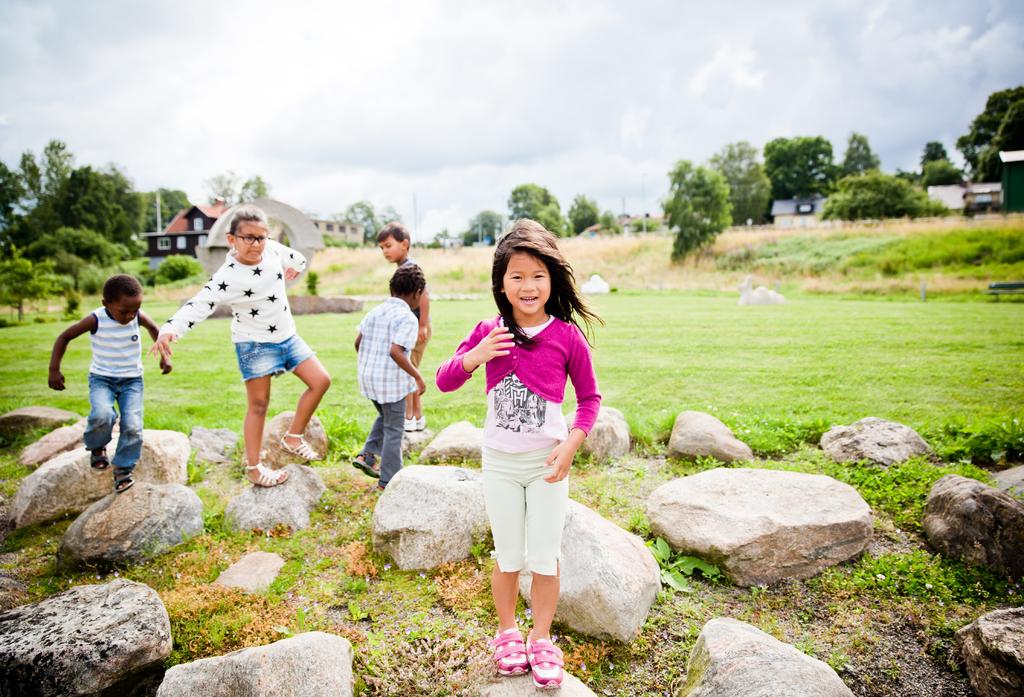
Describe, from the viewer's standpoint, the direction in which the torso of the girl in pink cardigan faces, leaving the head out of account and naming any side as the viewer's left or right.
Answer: facing the viewer

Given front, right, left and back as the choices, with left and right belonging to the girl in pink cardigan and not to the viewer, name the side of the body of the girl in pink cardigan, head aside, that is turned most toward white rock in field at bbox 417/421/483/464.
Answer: back

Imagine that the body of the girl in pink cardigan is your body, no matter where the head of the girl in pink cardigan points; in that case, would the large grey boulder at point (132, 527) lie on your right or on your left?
on your right

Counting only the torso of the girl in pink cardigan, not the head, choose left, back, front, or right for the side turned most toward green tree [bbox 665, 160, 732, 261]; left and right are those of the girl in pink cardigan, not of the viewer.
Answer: back

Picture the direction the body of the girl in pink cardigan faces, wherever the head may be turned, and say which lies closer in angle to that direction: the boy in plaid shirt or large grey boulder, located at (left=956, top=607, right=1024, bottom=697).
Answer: the large grey boulder

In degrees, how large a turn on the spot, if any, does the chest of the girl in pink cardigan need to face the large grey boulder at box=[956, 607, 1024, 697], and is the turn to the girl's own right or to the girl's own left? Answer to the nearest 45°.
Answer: approximately 90° to the girl's own left

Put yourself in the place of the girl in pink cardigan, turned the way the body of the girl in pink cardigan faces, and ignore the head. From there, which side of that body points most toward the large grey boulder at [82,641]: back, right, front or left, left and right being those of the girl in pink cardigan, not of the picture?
right

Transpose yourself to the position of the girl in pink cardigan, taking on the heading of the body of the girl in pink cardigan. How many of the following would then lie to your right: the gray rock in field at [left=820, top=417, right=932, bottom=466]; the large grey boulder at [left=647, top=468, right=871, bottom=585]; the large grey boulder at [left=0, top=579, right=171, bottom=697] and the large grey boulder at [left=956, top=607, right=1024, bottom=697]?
1

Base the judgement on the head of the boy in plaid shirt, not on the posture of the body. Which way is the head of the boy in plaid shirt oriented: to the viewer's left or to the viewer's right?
to the viewer's right

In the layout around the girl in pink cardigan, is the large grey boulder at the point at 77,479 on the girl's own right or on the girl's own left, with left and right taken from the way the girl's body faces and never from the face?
on the girl's own right
